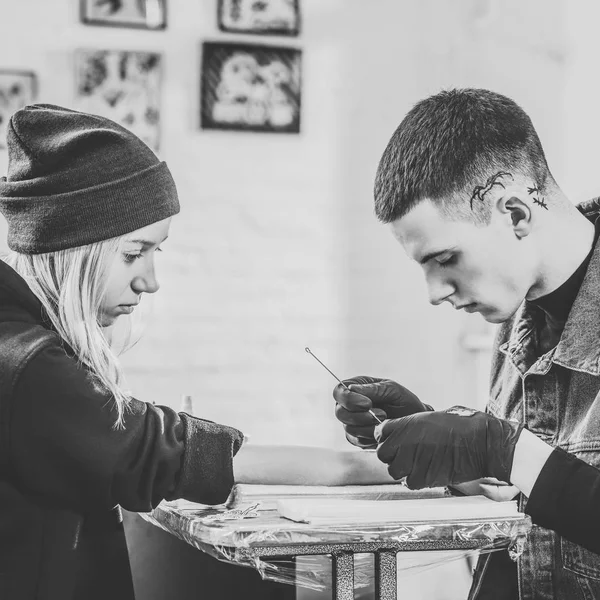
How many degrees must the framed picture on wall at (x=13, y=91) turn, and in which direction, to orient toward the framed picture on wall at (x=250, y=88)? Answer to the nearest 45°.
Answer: approximately 90° to its left

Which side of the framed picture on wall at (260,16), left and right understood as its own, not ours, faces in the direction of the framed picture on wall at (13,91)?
right

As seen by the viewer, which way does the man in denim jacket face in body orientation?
to the viewer's left

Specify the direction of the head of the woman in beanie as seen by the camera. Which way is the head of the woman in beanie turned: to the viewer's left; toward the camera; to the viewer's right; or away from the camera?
to the viewer's right

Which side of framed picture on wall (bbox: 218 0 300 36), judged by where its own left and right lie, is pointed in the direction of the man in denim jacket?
front

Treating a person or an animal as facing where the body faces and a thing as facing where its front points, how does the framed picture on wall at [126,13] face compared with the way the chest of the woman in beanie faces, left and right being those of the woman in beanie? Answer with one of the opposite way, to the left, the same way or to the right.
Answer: to the right

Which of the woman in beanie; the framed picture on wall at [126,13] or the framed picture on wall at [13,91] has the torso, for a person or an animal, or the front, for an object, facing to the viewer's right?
the woman in beanie

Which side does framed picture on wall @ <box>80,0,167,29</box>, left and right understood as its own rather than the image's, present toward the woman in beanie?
front

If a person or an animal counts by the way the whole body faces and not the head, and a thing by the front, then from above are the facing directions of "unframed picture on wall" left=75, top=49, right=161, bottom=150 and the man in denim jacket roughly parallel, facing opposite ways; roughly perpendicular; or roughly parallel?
roughly perpendicular

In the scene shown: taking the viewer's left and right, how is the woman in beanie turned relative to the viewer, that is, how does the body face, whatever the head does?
facing to the right of the viewer

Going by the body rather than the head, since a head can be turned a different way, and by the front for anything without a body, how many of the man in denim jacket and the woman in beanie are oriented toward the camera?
0
